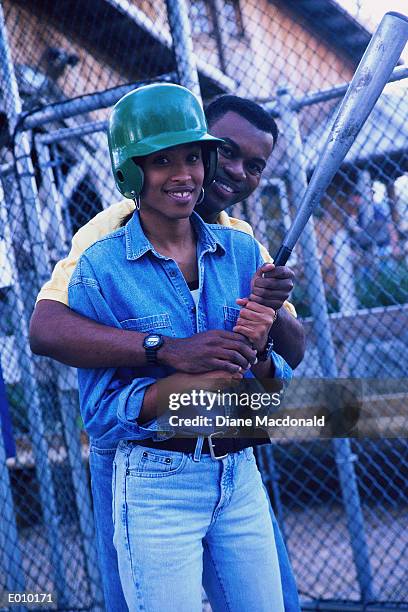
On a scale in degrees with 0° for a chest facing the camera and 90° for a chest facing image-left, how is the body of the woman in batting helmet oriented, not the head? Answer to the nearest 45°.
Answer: approximately 315°

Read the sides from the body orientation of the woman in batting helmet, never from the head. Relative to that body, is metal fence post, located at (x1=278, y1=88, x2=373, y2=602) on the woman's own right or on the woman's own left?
on the woman's own left
